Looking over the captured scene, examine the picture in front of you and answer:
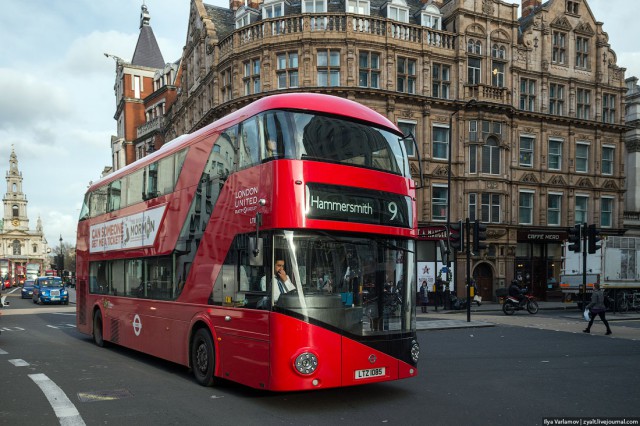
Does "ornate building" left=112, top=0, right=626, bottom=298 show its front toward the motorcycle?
yes

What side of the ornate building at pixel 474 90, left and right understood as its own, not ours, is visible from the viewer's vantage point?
front

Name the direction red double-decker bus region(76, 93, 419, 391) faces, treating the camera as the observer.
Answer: facing the viewer and to the right of the viewer

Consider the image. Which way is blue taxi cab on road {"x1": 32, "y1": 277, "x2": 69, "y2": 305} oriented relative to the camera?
toward the camera

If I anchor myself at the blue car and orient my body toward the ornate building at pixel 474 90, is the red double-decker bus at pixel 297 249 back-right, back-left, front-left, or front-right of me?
front-right

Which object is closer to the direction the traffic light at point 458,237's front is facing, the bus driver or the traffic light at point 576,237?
the bus driver
